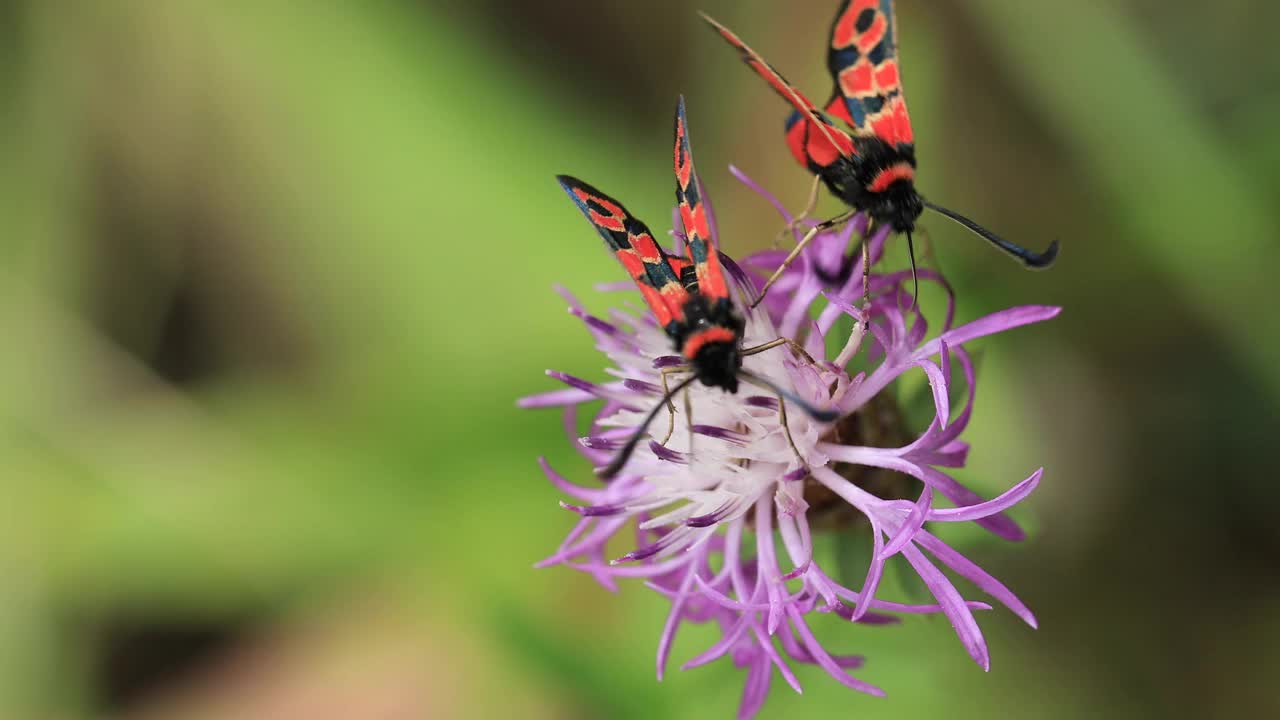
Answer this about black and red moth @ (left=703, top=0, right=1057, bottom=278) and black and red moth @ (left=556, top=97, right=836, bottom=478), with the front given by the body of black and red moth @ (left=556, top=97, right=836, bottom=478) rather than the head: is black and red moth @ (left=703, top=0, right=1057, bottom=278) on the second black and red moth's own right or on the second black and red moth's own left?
on the second black and red moth's own left

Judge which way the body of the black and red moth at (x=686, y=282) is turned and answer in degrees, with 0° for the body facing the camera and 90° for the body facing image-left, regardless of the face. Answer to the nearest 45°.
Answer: approximately 0°

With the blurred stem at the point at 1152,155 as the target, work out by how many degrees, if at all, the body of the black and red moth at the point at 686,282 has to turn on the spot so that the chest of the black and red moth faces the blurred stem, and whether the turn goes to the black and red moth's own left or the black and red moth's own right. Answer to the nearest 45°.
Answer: approximately 135° to the black and red moth's own left
